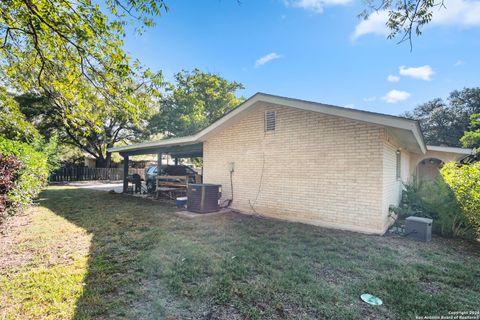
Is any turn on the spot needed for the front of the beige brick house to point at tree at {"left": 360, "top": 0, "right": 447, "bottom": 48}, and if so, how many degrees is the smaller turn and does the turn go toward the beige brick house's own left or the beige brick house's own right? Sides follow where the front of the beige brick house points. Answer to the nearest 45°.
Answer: approximately 90° to the beige brick house's own right

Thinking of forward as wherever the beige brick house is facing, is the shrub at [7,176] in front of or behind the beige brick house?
behind

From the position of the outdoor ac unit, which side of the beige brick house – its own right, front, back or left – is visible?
right

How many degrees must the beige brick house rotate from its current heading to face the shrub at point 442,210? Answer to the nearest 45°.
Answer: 0° — it already faces it

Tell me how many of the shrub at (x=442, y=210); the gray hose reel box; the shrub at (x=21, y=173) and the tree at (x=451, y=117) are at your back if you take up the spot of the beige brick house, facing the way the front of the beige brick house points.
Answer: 1
